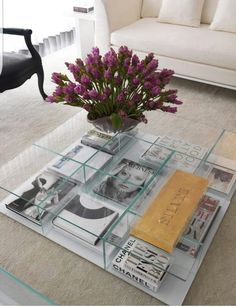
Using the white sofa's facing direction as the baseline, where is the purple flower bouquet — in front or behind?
in front

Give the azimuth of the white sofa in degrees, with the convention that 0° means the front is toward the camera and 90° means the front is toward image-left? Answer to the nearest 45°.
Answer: approximately 45°

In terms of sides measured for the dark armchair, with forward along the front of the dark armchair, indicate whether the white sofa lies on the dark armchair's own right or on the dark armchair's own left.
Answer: on the dark armchair's own left

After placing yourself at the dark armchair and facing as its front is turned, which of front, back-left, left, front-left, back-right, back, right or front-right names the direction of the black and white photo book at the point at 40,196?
front-right

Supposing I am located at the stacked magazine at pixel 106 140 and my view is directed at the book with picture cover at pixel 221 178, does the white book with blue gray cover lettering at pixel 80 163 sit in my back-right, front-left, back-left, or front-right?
back-right

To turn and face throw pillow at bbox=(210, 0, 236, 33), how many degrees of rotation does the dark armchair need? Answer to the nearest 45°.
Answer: approximately 45° to its left

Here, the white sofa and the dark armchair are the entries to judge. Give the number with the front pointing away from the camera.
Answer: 0

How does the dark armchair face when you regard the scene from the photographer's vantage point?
facing the viewer and to the right of the viewer

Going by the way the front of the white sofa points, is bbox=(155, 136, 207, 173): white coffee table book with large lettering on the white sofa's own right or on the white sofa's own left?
on the white sofa's own left

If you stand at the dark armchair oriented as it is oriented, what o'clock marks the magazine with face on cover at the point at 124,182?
The magazine with face on cover is roughly at 1 o'clock from the dark armchair.

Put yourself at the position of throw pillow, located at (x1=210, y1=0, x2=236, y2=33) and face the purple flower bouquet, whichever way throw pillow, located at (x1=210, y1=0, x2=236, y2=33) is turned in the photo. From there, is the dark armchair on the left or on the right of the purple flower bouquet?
right

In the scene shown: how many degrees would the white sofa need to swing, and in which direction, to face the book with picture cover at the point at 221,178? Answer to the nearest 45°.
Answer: approximately 45° to its left

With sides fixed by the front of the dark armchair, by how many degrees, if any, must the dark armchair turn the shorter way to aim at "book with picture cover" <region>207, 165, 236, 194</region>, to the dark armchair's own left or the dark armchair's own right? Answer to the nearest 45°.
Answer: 0° — it already faces it

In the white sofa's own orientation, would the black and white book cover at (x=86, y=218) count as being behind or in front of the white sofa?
in front

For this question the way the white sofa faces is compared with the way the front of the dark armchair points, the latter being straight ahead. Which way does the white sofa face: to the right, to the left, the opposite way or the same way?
to the right
